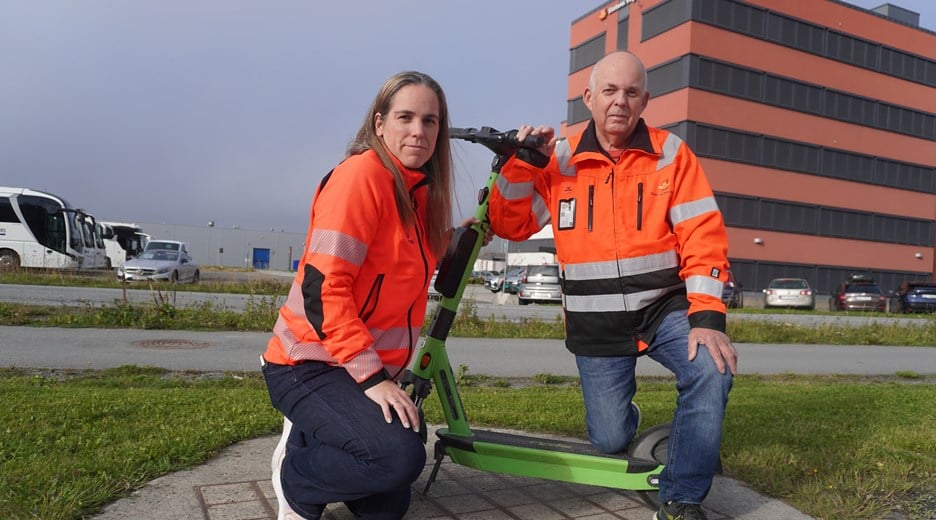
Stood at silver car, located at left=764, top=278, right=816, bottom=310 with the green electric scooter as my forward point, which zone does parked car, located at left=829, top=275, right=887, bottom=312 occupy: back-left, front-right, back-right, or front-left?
back-left

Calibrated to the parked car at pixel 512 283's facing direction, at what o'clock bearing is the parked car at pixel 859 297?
the parked car at pixel 859 297 is roughly at 8 o'clock from the parked car at pixel 512 283.

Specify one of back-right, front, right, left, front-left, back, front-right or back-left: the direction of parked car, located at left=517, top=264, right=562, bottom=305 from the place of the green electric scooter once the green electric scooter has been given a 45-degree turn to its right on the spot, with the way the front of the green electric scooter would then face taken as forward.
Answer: front-right

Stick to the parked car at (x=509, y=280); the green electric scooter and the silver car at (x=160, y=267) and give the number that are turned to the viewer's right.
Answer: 0

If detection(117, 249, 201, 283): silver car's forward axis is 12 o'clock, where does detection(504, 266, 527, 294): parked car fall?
The parked car is roughly at 7 o'clock from the silver car.

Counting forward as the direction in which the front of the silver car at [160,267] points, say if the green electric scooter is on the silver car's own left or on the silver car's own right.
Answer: on the silver car's own left

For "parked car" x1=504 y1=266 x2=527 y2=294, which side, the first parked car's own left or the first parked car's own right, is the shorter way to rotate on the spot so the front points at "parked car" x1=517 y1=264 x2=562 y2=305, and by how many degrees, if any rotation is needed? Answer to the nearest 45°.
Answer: approximately 45° to the first parked car's own left

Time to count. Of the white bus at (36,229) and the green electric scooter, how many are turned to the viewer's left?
1

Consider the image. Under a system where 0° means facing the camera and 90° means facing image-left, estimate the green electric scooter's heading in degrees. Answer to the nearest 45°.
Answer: approximately 90°

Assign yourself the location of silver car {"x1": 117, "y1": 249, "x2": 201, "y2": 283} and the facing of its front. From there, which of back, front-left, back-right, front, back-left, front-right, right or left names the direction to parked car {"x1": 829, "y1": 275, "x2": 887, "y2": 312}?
back-left

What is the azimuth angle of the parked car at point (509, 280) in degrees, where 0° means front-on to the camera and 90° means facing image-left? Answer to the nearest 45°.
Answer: approximately 45°

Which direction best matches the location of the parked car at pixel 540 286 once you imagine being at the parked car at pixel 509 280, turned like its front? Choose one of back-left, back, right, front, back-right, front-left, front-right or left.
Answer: front-left

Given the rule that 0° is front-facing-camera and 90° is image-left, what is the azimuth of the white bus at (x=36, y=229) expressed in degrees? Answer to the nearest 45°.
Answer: approximately 270°

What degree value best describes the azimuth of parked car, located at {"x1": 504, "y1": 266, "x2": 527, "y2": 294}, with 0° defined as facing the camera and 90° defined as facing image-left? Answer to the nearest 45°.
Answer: approximately 45°

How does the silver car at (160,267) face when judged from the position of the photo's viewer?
facing the viewer and to the left of the viewer

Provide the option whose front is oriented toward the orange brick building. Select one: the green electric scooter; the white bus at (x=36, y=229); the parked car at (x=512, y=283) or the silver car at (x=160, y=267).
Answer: the white bus
